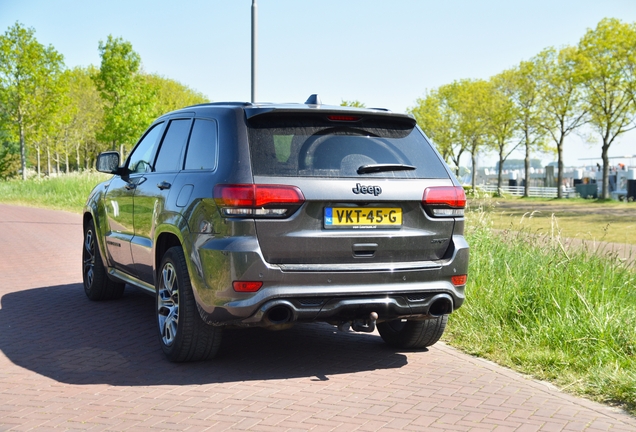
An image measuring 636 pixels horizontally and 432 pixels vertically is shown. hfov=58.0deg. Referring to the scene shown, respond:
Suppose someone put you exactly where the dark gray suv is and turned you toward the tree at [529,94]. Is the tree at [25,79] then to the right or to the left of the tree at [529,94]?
left

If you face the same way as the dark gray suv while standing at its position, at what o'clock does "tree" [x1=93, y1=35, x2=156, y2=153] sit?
The tree is roughly at 1 o'clock from the dark gray suv.

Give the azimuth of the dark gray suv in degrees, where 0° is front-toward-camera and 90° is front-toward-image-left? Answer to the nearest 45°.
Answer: approximately 135°

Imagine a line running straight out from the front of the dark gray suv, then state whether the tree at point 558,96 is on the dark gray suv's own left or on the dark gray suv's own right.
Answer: on the dark gray suv's own right
